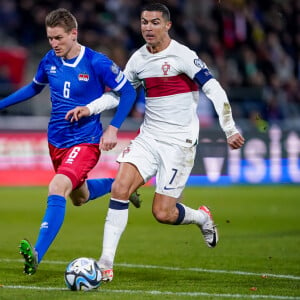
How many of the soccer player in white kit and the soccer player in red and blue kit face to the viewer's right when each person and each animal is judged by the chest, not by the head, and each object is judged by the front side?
0

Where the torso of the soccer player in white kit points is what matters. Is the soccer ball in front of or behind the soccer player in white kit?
in front

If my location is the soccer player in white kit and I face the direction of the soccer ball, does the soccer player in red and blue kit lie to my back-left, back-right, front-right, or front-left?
front-right

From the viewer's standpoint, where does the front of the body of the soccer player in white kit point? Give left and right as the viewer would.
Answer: facing the viewer and to the left of the viewer

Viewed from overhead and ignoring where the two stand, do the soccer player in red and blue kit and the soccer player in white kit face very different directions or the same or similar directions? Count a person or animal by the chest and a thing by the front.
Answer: same or similar directions

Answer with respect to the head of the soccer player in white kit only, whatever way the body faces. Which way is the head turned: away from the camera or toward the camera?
toward the camera

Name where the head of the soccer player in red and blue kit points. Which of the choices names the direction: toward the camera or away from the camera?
toward the camera
